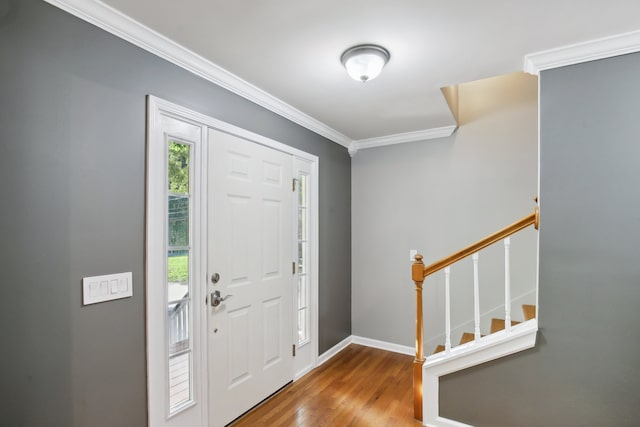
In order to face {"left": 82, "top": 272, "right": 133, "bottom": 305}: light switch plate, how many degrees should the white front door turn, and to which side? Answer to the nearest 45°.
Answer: approximately 90° to its right

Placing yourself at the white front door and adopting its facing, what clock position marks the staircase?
The staircase is roughly at 11 o'clock from the white front door.

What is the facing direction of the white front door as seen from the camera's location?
facing the viewer and to the right of the viewer

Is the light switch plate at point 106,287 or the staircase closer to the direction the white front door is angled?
the staircase

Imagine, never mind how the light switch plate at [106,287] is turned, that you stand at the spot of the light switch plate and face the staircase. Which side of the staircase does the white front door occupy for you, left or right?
left
